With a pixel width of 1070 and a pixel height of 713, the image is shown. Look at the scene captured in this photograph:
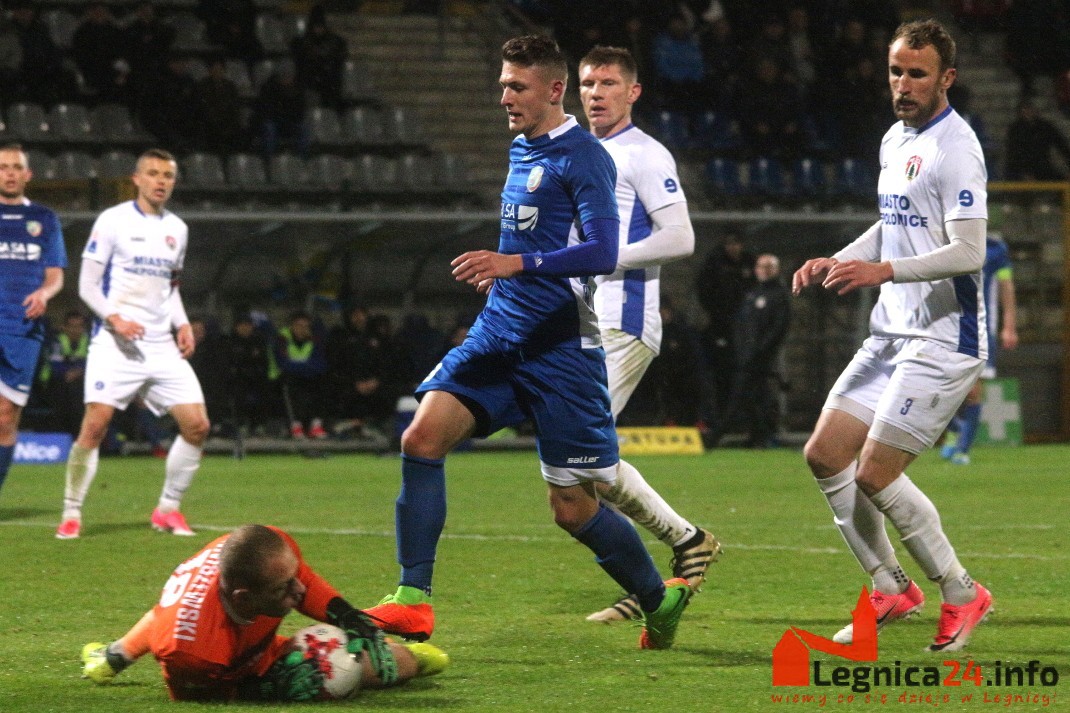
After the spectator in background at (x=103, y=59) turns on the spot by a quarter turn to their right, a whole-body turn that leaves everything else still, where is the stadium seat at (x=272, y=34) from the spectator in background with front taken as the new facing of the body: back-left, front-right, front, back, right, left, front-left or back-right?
back-right

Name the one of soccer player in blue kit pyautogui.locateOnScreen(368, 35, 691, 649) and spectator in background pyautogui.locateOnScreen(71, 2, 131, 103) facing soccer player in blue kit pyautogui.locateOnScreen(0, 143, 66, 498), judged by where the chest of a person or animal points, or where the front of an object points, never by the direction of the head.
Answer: the spectator in background

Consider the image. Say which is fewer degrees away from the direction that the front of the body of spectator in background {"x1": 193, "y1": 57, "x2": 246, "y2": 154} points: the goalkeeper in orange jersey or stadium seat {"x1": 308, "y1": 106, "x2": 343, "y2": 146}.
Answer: the goalkeeper in orange jersey

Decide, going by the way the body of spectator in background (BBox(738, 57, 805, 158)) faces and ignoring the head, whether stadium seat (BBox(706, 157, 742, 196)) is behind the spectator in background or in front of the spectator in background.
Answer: in front

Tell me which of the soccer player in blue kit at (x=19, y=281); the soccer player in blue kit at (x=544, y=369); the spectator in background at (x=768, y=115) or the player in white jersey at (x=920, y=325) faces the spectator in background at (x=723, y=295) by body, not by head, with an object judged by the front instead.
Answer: the spectator in background at (x=768, y=115)

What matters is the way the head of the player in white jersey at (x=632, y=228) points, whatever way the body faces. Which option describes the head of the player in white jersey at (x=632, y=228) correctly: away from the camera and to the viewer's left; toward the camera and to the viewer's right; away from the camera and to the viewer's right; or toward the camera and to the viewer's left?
toward the camera and to the viewer's left

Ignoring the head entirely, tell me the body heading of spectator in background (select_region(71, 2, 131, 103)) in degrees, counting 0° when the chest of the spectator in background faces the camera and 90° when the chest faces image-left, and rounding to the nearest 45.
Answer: approximately 0°

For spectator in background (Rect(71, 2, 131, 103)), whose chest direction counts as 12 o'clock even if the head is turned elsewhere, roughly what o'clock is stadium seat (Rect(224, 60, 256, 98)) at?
The stadium seat is roughly at 8 o'clock from the spectator in background.

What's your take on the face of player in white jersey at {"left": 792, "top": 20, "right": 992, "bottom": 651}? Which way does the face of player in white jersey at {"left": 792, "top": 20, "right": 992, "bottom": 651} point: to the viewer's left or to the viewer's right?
to the viewer's left

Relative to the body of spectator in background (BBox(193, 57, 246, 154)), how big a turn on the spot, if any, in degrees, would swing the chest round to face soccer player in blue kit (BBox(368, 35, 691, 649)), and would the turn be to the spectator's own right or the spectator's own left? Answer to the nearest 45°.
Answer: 0° — they already face them

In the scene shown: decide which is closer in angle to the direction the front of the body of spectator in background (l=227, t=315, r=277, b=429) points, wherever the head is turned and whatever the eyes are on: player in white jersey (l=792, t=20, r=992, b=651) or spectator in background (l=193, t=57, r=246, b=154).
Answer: the player in white jersey

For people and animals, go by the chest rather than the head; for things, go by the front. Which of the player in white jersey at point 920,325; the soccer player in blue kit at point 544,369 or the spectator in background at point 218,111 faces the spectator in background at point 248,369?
the spectator in background at point 218,111

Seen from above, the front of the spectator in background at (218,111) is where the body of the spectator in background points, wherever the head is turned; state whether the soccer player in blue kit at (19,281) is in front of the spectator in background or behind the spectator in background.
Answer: in front
